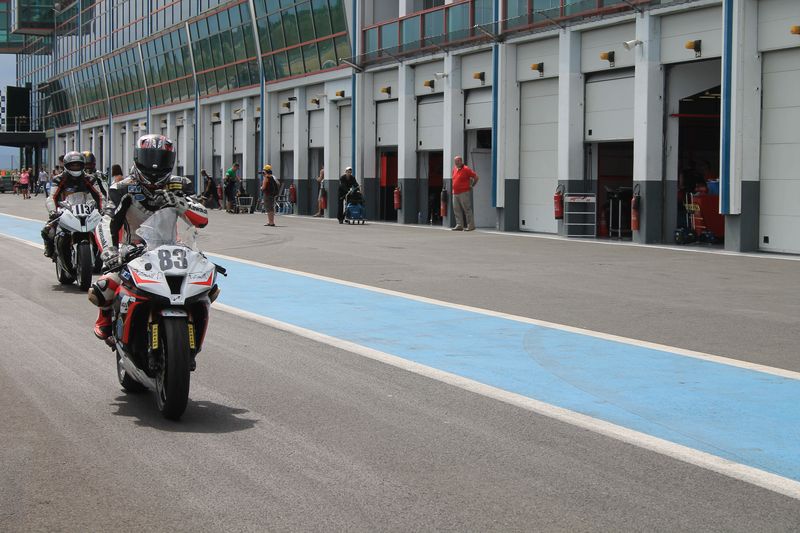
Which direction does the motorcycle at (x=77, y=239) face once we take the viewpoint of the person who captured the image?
facing the viewer

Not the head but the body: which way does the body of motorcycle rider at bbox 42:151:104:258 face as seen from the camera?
toward the camera

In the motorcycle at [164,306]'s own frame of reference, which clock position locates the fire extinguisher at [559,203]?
The fire extinguisher is roughly at 7 o'clock from the motorcycle.

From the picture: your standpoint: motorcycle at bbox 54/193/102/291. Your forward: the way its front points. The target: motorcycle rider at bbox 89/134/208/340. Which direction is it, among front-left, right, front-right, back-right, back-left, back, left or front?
front

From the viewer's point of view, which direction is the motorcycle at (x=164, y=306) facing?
toward the camera

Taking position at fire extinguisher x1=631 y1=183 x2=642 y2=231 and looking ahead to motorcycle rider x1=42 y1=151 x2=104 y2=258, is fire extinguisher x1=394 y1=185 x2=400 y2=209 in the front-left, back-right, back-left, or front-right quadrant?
back-right

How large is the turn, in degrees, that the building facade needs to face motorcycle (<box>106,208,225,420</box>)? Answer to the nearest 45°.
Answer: approximately 45° to its left

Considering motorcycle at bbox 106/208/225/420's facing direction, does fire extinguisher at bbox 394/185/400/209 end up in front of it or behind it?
behind

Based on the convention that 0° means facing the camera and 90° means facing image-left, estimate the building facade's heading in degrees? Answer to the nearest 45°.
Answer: approximately 45°
